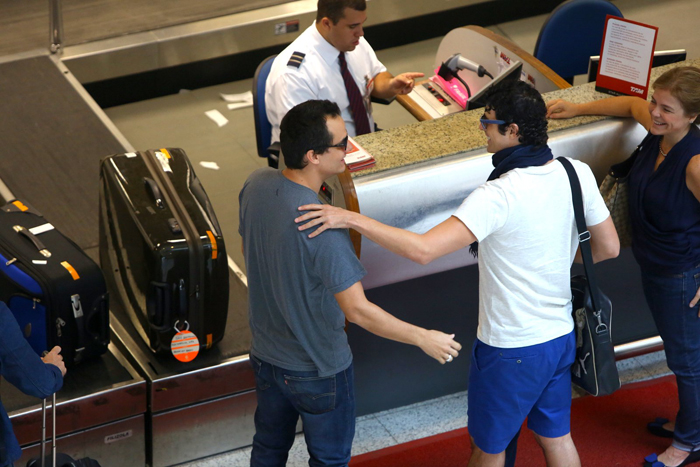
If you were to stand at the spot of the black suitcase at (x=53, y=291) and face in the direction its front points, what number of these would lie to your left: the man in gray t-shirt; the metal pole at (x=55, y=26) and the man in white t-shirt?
2

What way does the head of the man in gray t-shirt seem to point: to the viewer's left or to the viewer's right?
to the viewer's right

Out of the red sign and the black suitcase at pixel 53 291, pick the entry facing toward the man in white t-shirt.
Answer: the red sign

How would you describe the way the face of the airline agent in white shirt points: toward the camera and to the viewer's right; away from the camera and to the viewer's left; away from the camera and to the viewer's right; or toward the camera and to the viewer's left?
toward the camera and to the viewer's right

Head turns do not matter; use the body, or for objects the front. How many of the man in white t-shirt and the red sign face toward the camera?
1

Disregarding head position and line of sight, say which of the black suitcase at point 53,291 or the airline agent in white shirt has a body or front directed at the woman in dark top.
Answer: the airline agent in white shirt

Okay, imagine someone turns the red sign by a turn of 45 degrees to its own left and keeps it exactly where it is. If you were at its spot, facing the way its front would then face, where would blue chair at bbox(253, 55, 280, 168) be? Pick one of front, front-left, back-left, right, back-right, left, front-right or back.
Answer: back-right

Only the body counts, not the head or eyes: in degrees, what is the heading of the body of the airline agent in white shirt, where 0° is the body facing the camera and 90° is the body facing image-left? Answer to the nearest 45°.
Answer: approximately 315°

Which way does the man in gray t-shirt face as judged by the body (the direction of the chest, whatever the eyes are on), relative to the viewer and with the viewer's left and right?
facing away from the viewer and to the right of the viewer

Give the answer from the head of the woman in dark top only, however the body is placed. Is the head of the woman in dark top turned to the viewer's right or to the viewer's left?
to the viewer's left

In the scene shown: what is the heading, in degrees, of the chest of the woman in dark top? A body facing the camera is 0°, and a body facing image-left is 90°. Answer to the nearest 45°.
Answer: approximately 45°

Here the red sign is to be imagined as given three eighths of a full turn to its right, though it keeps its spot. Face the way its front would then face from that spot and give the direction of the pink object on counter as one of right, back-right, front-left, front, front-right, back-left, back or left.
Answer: front
